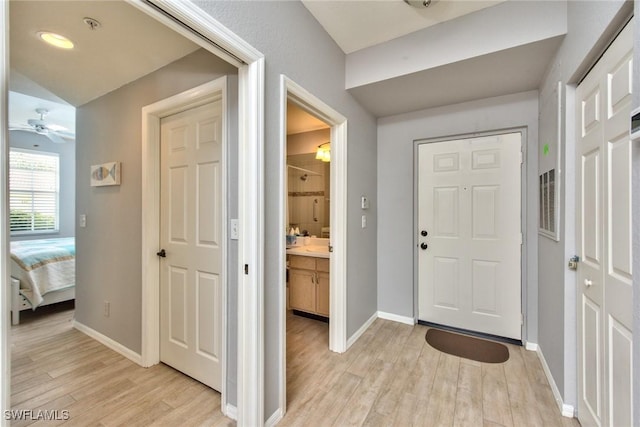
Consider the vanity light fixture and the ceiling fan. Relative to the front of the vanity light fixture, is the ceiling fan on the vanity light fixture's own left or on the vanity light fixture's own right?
on the vanity light fixture's own right

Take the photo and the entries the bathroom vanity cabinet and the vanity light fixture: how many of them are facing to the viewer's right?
0

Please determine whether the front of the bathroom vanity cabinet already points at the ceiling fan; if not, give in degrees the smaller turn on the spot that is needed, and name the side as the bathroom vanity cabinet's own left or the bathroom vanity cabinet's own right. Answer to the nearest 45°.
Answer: approximately 45° to the bathroom vanity cabinet's own right

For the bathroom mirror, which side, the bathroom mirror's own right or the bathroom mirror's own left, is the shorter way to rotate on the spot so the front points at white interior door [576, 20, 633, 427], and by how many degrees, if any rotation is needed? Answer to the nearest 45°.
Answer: approximately 90° to the bathroom mirror's own left

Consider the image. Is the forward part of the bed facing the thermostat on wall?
no

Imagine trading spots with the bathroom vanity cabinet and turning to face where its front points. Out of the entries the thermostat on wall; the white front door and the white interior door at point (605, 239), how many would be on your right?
0

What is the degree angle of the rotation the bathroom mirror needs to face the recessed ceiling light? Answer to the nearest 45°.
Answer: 0° — it already faces it

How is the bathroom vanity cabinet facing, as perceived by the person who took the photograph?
facing the viewer and to the left of the viewer

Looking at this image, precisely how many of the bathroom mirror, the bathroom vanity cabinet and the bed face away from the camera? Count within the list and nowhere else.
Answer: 0

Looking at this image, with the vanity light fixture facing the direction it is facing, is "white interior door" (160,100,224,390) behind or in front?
in front

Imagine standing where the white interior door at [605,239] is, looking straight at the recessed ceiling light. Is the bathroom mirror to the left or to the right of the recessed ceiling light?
right

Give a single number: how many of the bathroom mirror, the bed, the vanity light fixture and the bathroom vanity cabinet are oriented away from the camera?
0

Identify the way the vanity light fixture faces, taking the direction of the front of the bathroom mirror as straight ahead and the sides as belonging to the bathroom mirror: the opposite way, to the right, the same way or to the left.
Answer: the same way

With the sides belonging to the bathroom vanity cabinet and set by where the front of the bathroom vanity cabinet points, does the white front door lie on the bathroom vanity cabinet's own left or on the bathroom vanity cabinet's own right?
on the bathroom vanity cabinet's own left
